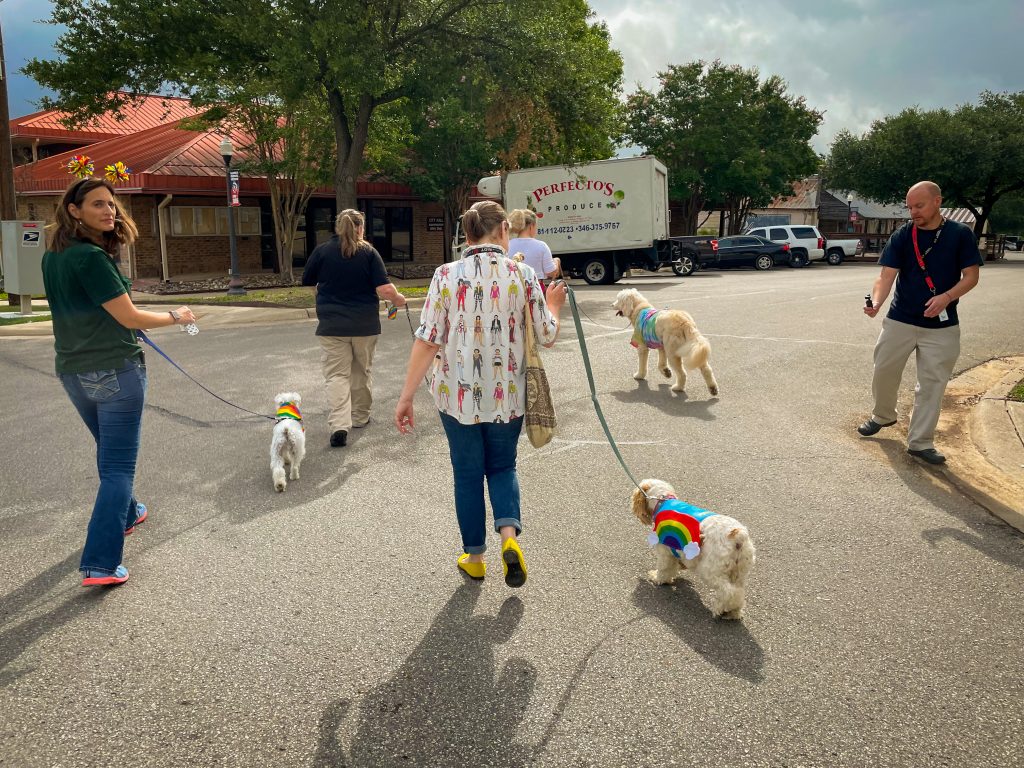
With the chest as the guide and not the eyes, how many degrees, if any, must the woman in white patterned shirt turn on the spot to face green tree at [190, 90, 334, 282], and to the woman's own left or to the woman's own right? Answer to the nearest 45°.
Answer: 0° — they already face it

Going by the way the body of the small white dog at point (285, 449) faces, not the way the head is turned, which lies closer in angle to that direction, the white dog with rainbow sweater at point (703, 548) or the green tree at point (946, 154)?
the green tree

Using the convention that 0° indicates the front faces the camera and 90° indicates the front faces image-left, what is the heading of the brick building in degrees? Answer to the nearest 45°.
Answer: approximately 0°

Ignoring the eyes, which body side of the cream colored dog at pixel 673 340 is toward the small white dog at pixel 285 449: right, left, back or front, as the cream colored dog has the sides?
left

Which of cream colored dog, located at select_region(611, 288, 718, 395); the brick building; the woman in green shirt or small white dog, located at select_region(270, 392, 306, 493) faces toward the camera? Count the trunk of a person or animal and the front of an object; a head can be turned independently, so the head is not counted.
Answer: the brick building

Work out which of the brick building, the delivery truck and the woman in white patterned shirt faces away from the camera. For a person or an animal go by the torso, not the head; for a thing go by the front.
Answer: the woman in white patterned shirt

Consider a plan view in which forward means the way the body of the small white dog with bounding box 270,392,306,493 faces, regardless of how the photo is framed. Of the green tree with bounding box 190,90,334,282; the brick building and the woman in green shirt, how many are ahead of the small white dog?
2

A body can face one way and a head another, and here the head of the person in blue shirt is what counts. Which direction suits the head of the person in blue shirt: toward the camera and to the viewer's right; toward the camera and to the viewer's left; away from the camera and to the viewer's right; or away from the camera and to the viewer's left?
toward the camera and to the viewer's left

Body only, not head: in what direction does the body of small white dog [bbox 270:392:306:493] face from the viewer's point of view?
away from the camera

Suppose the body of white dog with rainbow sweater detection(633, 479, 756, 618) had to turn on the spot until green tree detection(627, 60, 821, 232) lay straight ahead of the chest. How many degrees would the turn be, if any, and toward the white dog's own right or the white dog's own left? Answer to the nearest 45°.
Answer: approximately 45° to the white dog's own right

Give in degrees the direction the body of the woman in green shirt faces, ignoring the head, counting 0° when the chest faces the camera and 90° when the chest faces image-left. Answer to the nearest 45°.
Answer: approximately 225°

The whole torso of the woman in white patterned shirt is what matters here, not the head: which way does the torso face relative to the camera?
away from the camera
